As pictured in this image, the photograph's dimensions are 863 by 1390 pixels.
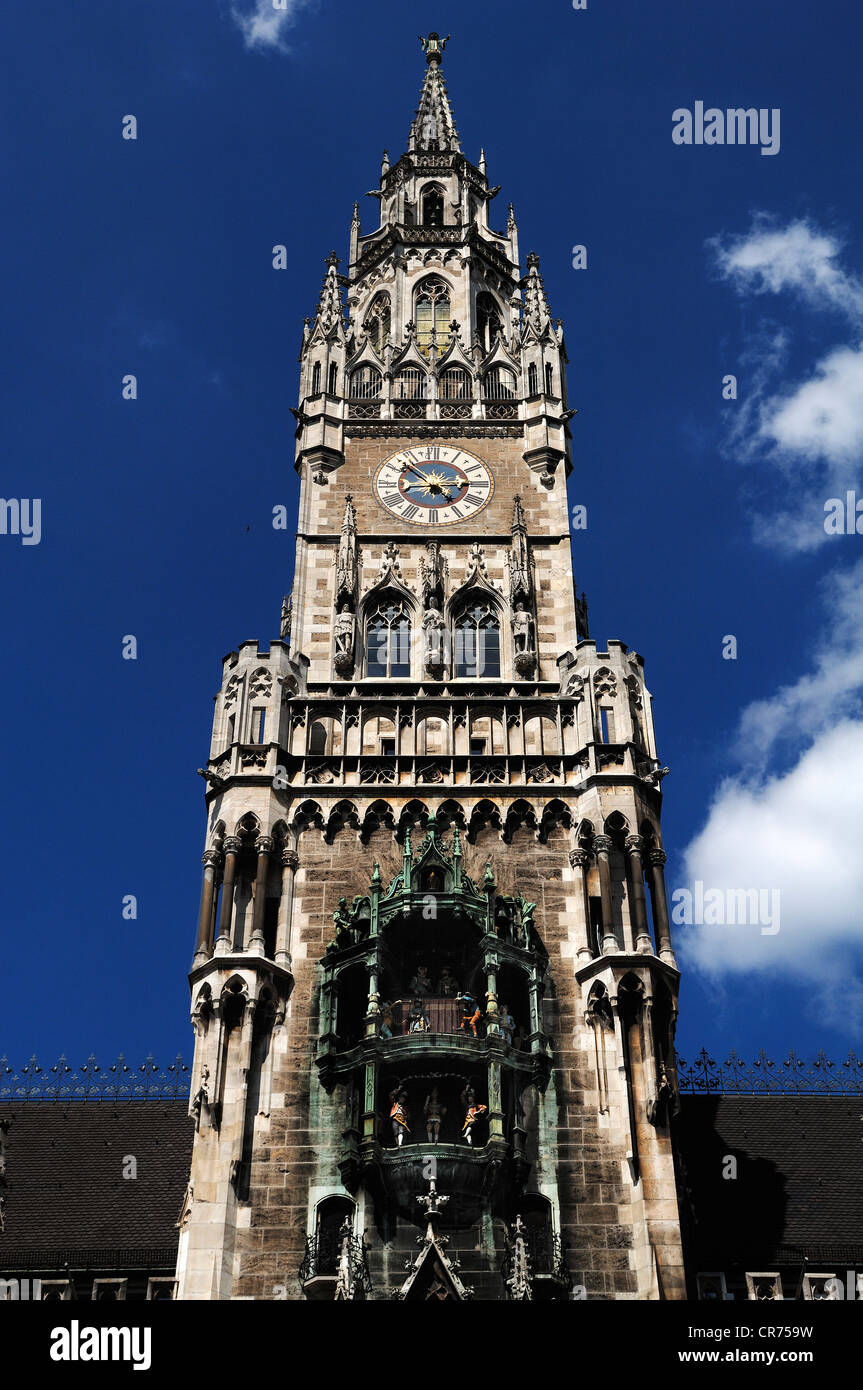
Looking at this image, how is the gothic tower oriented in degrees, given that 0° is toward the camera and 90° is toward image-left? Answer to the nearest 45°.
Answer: approximately 0°
